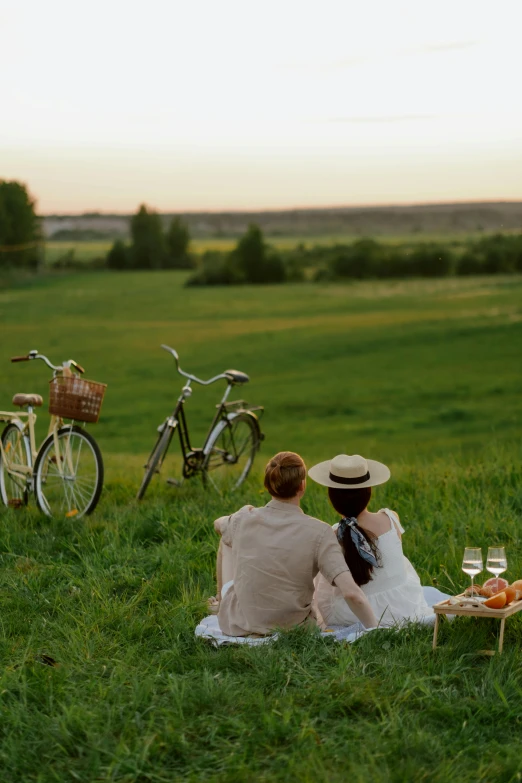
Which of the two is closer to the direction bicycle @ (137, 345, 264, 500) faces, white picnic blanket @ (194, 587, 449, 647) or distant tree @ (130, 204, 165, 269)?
the white picnic blanket

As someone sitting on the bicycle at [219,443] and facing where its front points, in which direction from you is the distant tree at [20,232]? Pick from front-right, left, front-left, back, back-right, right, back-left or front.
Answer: back-right

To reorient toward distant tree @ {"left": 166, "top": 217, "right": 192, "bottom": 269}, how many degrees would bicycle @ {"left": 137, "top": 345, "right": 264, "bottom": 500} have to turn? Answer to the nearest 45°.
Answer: approximately 135° to its right

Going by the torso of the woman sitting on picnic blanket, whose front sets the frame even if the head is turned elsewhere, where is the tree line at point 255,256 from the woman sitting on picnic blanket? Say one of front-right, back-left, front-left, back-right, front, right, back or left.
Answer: front

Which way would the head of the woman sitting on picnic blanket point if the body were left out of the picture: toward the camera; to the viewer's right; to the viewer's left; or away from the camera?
away from the camera

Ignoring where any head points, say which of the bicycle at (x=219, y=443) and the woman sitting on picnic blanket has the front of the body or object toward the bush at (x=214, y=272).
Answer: the woman sitting on picnic blanket

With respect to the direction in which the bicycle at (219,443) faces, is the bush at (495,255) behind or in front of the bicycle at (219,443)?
behind

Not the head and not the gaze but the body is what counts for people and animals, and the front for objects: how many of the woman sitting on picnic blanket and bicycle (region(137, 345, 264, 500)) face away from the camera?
1

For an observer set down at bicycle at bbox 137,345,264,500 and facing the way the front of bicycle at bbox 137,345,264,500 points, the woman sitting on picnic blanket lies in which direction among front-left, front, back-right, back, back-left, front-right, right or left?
front-left

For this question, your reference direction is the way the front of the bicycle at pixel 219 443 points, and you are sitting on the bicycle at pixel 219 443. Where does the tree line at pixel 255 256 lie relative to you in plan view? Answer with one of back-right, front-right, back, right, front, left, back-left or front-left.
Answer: back-right

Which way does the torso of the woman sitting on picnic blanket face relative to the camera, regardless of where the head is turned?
away from the camera

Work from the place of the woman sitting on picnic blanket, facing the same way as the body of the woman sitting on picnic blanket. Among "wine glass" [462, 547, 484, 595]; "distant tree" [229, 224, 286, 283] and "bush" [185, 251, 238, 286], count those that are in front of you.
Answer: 2

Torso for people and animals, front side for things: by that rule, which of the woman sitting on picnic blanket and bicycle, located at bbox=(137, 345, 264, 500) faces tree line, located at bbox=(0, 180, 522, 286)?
the woman sitting on picnic blanket

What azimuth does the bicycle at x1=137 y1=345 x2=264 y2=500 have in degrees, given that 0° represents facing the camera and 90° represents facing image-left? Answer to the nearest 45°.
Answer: approximately 45°

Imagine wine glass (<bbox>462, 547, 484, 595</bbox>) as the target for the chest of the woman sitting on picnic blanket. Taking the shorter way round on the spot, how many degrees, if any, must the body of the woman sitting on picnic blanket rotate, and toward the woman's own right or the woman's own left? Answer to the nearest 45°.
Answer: approximately 135° to the woman's own right

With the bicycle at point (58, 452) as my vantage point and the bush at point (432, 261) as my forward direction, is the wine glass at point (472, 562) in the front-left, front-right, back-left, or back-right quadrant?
back-right

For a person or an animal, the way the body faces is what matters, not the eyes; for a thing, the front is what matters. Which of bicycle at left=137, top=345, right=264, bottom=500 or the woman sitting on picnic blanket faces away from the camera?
the woman sitting on picnic blanket
